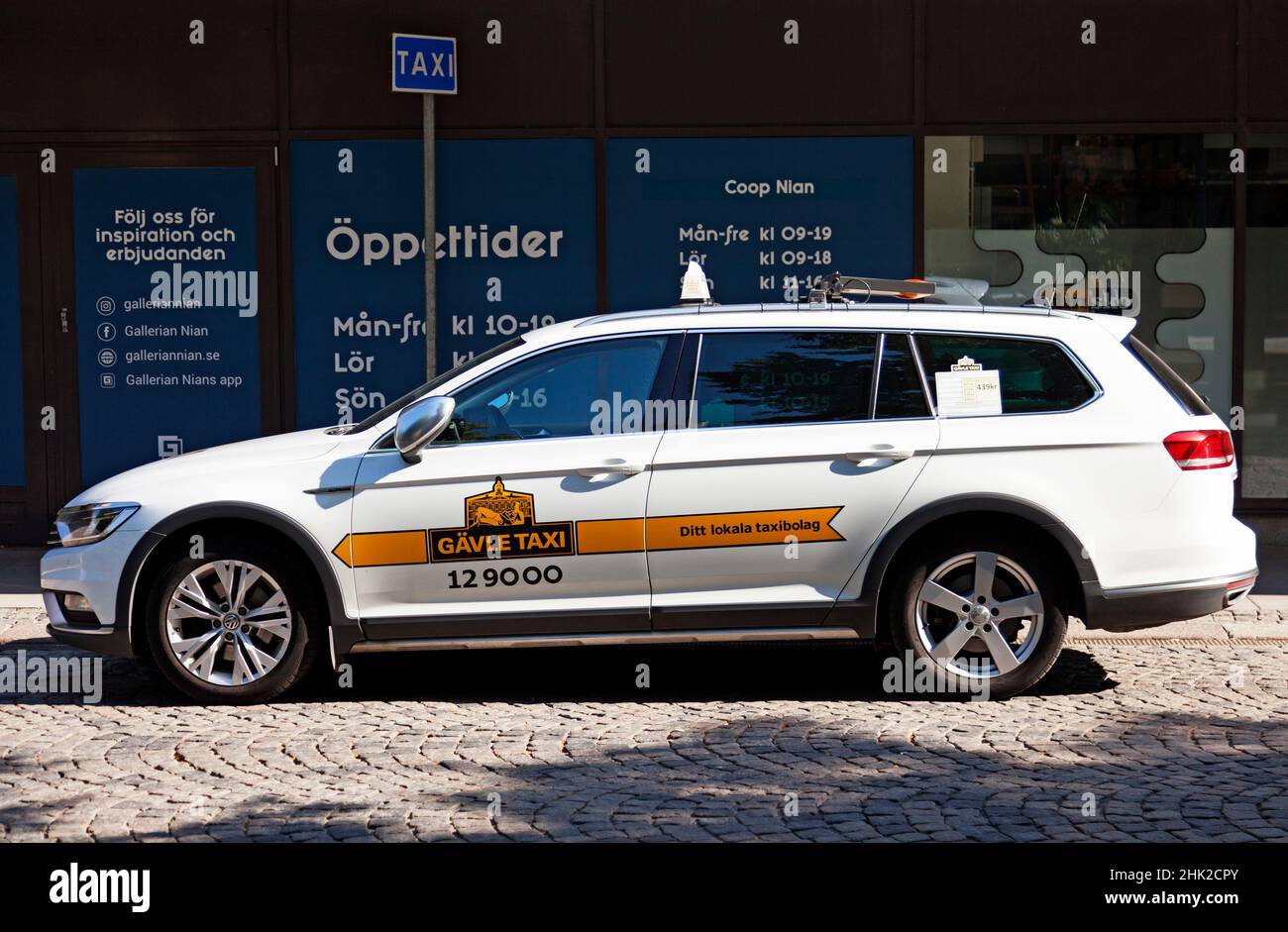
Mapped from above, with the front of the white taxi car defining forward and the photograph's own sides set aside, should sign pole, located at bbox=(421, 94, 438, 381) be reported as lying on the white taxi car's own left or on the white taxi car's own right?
on the white taxi car's own right

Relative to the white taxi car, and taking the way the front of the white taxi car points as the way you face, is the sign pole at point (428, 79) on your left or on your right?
on your right

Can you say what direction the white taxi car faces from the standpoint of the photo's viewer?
facing to the left of the viewer
